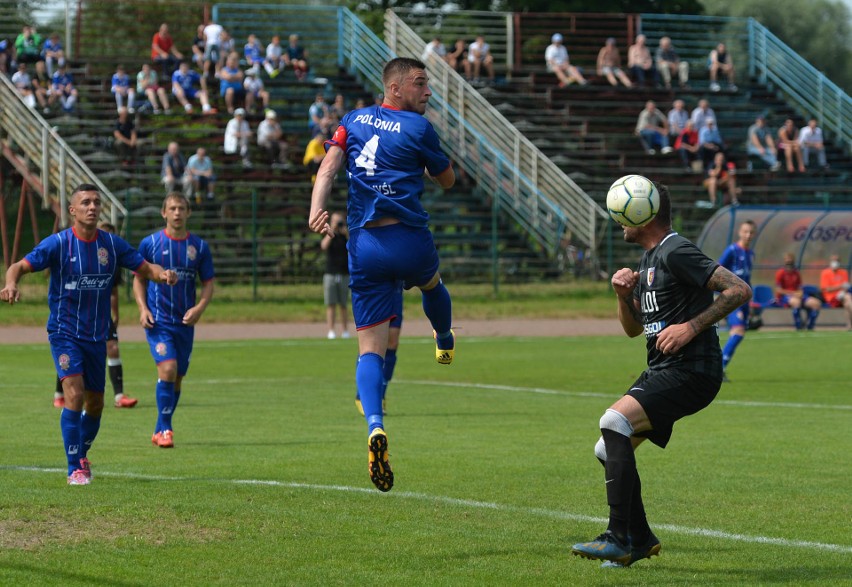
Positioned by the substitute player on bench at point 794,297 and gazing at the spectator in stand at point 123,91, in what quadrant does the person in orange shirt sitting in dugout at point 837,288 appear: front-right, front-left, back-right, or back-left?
back-right

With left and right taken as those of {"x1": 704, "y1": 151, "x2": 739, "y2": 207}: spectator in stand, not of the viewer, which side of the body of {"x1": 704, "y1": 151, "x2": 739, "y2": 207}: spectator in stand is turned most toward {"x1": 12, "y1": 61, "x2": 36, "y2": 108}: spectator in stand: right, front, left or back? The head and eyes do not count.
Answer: right

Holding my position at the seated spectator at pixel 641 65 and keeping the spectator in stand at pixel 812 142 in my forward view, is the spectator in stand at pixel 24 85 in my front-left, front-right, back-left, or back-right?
back-right

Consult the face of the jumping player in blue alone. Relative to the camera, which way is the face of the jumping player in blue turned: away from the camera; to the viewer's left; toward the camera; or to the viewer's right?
to the viewer's right

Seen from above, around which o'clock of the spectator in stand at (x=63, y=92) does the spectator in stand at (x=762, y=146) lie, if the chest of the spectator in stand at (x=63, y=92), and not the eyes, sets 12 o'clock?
the spectator in stand at (x=762, y=146) is roughly at 9 o'clock from the spectator in stand at (x=63, y=92).

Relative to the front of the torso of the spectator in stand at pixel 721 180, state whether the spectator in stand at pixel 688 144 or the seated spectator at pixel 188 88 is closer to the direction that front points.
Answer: the seated spectator

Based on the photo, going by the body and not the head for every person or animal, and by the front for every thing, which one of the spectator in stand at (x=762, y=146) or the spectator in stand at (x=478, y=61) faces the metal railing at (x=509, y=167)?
the spectator in stand at (x=478, y=61)

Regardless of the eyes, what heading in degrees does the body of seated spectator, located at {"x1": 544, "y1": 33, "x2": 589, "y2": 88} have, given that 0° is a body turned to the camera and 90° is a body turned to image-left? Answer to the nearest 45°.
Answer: approximately 315°

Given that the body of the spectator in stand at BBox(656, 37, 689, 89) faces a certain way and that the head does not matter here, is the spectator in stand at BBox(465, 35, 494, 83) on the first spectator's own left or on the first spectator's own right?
on the first spectator's own right

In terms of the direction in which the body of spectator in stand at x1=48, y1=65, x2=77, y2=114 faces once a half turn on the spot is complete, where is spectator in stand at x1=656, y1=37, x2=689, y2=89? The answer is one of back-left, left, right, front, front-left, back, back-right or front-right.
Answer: right

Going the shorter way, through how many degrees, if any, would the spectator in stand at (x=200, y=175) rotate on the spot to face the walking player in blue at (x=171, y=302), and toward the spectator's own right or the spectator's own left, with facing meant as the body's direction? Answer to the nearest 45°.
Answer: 0° — they already face them

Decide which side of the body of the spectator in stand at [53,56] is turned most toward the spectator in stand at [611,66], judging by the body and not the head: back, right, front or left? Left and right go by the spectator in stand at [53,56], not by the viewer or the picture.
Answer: left

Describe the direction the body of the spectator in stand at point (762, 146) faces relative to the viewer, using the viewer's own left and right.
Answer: facing the viewer and to the right of the viewer

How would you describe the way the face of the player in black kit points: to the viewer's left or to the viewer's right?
to the viewer's left

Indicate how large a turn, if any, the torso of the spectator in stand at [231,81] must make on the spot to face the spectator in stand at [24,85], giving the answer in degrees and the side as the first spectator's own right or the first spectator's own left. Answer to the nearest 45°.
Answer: approximately 90° to the first spectator's own right

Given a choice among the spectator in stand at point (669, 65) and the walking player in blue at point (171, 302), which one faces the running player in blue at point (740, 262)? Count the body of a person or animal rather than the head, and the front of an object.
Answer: the spectator in stand

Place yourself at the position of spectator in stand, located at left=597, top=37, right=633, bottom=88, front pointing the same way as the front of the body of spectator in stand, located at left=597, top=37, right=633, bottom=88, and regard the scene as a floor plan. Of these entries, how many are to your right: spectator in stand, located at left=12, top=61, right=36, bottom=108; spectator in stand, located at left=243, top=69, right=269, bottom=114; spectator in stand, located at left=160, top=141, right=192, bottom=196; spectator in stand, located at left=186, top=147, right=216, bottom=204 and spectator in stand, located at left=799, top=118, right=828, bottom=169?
4

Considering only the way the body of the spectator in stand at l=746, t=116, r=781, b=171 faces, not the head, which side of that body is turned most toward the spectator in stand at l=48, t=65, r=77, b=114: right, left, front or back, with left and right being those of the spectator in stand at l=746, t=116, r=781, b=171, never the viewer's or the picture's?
right
